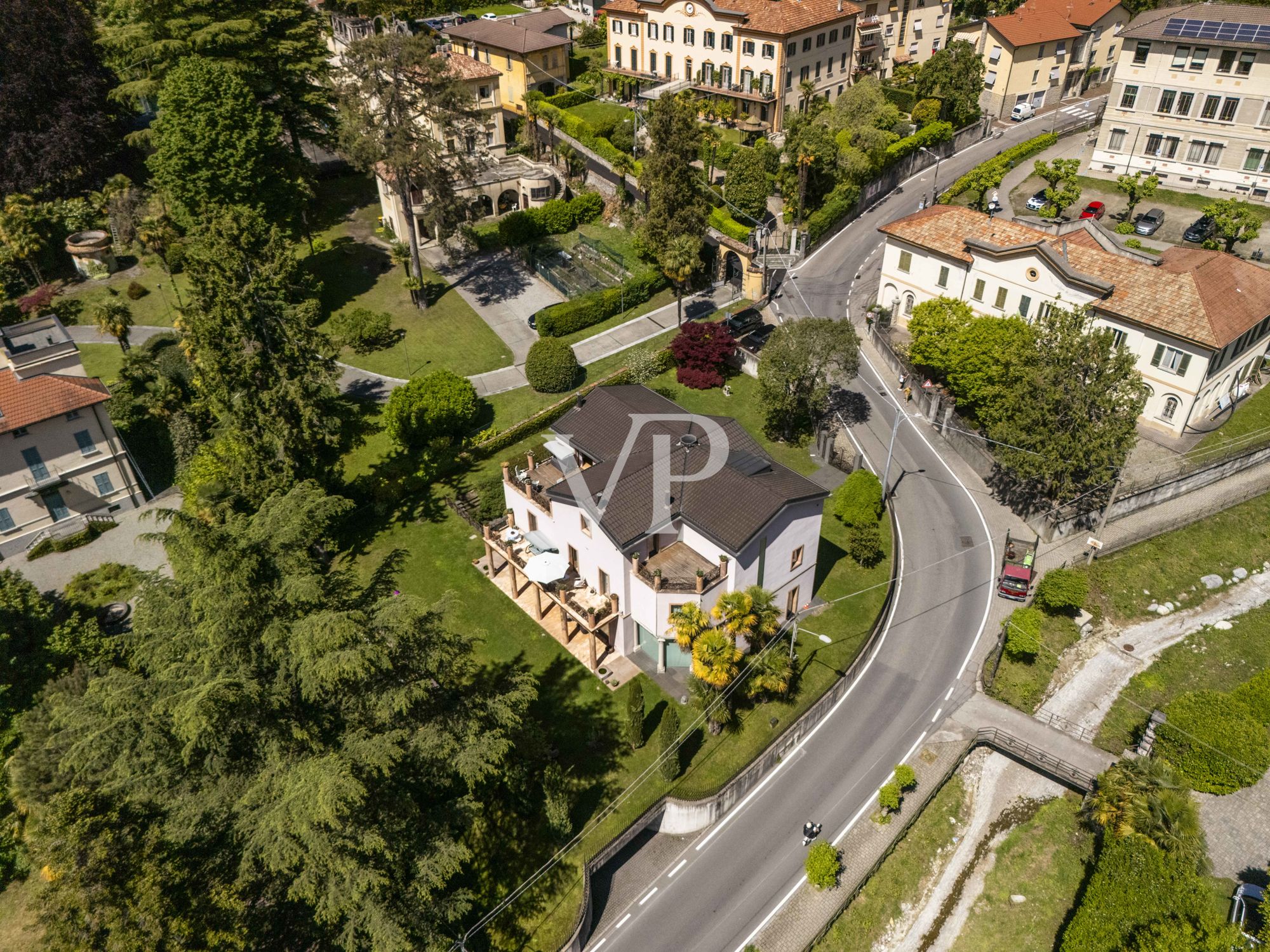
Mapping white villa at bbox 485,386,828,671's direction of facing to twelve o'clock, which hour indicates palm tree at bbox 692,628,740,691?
The palm tree is roughly at 10 o'clock from the white villa.

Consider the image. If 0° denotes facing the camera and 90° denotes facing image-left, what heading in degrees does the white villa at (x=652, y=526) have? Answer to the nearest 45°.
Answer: approximately 45°

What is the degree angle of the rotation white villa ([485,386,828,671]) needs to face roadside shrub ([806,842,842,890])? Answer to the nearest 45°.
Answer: approximately 90° to its left

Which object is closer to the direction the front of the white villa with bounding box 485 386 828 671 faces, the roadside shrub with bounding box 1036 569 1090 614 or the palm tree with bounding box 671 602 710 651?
the palm tree

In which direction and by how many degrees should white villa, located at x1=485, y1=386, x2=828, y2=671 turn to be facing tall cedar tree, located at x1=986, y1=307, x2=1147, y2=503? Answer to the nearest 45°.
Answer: approximately 135° to its left

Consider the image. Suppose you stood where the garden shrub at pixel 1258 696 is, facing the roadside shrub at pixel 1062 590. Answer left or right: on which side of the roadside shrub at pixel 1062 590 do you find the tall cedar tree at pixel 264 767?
left

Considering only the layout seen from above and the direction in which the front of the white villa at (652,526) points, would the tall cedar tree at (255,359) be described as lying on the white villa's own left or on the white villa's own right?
on the white villa's own right
